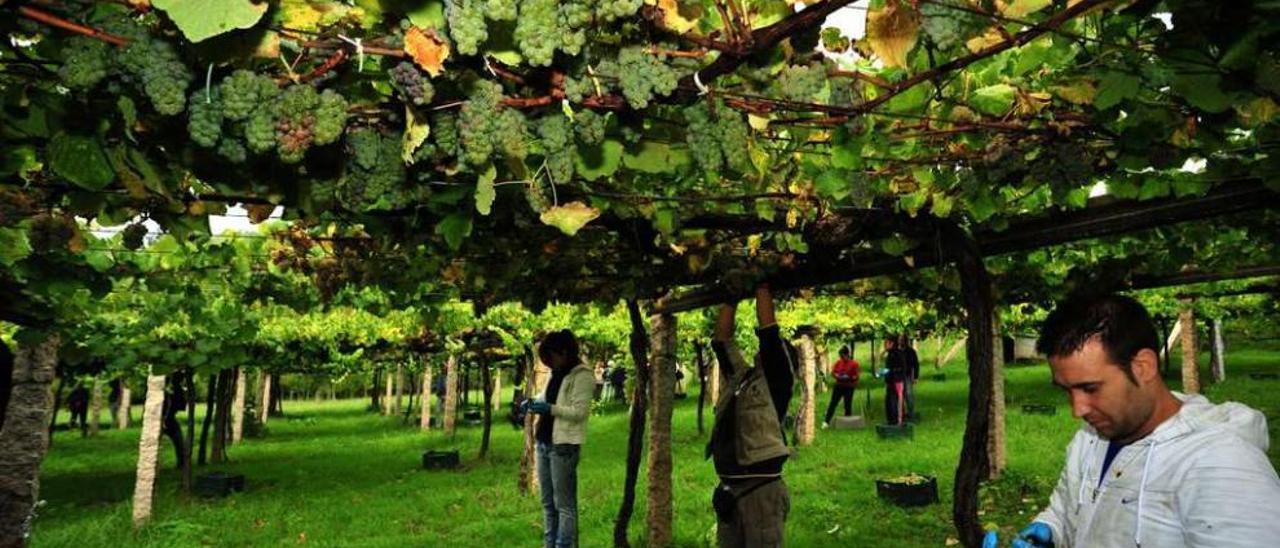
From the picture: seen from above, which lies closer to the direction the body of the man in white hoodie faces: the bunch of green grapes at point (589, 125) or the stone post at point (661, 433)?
the bunch of green grapes

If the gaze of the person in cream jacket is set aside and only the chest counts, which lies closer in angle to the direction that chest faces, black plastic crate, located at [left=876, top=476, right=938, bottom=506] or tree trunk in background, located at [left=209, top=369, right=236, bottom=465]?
the tree trunk in background

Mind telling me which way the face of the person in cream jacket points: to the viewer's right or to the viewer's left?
to the viewer's left

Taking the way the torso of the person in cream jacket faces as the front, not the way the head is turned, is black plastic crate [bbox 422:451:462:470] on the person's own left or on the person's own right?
on the person's own right

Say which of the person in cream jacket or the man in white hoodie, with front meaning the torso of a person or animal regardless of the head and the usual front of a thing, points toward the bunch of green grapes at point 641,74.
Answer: the man in white hoodie

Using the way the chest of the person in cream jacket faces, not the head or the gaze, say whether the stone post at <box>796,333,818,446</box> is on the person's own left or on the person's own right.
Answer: on the person's own right

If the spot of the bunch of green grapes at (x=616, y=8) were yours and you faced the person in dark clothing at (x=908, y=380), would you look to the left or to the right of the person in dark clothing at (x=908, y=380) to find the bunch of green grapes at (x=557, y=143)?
left

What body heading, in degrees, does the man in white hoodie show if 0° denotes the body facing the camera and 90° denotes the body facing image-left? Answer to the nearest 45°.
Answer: approximately 45°

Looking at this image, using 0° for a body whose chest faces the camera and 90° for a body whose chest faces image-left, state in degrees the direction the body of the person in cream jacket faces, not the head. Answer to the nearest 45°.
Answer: approximately 90°

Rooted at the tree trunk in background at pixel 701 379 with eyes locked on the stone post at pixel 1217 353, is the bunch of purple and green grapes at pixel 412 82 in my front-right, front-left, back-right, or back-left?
back-right
